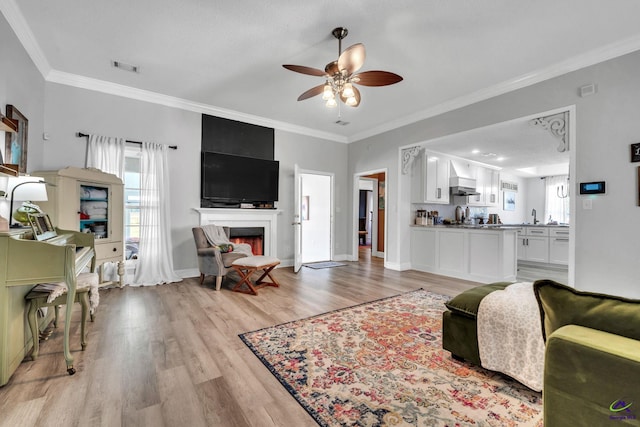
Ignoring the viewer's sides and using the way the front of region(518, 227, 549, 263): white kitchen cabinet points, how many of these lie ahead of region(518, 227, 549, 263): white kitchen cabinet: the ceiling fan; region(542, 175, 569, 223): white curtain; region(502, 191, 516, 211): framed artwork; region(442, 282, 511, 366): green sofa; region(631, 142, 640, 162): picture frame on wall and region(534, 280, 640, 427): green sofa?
4

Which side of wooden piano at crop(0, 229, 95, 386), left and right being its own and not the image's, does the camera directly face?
right

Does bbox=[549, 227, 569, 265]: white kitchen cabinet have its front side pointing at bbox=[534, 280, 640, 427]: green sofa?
yes

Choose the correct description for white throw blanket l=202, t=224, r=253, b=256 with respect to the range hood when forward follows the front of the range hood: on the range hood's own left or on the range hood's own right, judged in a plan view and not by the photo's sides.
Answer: on the range hood's own right

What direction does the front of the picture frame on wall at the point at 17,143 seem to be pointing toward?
to the viewer's right

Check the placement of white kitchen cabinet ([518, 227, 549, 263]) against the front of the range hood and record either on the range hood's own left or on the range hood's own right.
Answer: on the range hood's own left

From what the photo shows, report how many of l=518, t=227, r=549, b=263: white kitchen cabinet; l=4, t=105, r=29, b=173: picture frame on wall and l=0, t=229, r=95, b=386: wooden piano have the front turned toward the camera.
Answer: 1

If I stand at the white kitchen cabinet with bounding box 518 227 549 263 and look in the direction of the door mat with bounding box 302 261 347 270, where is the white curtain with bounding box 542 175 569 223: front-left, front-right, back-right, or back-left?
back-right

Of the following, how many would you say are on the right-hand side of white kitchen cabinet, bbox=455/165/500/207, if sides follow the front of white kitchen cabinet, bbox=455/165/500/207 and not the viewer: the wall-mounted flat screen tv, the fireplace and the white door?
3

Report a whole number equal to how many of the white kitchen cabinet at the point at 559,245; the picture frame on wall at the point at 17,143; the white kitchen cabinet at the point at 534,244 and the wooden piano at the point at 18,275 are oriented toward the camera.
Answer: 2

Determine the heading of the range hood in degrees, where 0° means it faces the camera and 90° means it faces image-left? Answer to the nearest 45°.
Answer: approximately 315°

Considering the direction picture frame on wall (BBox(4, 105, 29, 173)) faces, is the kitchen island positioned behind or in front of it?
in front

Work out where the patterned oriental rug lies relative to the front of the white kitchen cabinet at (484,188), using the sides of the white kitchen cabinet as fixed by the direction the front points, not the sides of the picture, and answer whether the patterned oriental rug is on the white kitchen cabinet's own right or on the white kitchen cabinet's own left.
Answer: on the white kitchen cabinet's own right

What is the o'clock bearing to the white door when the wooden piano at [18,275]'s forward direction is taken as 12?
The white door is roughly at 11 o'clock from the wooden piano.

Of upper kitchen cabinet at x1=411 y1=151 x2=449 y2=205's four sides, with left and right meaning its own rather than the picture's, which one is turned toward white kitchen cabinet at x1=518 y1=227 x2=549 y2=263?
left
